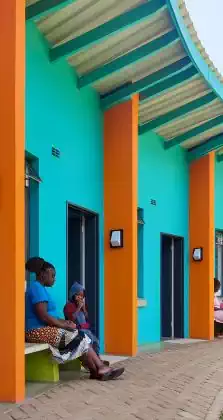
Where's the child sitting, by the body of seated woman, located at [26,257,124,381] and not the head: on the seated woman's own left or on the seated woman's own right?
on the seated woman's own left

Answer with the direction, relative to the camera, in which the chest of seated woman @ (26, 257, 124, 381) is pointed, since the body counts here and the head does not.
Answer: to the viewer's right
